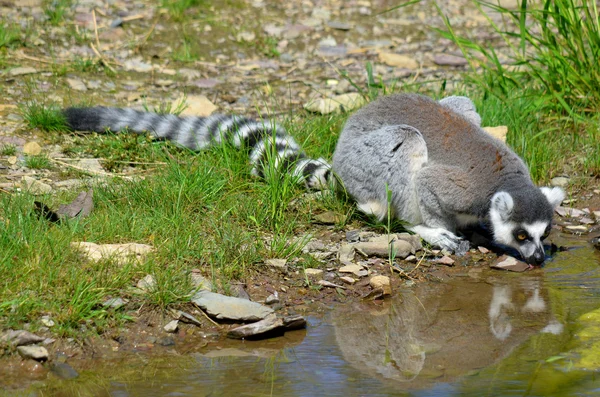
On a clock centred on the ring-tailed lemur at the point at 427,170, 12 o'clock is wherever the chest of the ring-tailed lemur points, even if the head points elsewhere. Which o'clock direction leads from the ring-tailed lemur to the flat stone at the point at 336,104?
The flat stone is roughly at 7 o'clock from the ring-tailed lemur.

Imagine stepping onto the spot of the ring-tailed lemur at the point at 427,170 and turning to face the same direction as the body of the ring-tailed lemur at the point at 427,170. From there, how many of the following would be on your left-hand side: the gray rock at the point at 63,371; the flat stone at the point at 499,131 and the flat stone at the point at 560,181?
2

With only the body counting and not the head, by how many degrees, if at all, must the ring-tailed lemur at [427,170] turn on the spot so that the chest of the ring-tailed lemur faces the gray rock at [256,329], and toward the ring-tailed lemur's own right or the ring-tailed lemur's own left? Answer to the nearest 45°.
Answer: approximately 90° to the ring-tailed lemur's own right

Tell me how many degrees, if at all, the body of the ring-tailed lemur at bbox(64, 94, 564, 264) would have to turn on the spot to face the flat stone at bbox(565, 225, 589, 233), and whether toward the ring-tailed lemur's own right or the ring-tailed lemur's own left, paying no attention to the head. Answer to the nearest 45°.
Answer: approximately 45° to the ring-tailed lemur's own left

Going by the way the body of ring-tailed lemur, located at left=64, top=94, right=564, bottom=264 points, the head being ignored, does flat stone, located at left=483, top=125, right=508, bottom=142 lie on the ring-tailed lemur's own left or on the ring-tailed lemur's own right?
on the ring-tailed lemur's own left

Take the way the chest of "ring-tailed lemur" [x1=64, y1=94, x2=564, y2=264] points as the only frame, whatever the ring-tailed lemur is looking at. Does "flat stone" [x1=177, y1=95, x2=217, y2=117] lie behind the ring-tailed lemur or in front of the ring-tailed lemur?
behind

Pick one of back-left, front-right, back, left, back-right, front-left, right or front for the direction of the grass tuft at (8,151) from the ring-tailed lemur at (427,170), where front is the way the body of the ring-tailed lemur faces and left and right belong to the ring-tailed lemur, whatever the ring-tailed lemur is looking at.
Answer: back-right

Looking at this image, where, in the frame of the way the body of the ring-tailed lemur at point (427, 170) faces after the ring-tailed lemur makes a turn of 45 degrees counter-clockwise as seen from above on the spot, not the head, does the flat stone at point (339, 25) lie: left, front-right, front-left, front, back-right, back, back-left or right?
left

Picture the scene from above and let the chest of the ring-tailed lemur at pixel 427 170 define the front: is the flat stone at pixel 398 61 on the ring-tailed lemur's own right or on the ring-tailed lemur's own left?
on the ring-tailed lemur's own left

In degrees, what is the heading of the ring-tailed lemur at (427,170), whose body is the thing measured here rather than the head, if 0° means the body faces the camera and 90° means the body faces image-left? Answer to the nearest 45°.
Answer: approximately 315°
